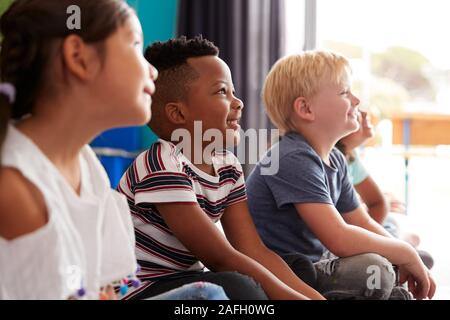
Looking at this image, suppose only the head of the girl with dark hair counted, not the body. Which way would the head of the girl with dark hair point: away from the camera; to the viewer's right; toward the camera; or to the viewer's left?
to the viewer's right

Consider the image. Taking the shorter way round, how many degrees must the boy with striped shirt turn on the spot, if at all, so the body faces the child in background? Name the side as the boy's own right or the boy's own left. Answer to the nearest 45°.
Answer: approximately 90° to the boy's own left

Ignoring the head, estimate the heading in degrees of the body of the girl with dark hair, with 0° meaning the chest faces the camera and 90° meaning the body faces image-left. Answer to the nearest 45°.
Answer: approximately 270°

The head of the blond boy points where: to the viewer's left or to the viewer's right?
to the viewer's right

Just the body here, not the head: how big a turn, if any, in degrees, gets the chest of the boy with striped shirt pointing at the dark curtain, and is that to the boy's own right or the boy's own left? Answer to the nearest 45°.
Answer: approximately 135° to the boy's own left

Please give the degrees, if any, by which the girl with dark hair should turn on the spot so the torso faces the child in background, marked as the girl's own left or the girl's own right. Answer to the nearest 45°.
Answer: approximately 45° to the girl's own left

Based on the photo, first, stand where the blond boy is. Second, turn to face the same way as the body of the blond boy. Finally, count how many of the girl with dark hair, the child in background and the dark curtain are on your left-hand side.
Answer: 2

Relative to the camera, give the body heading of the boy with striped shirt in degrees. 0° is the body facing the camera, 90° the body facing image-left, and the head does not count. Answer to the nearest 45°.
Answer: approximately 315°

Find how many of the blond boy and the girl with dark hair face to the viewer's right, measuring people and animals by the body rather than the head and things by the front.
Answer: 2

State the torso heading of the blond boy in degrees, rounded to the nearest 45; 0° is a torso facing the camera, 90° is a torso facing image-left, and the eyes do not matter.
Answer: approximately 270°
